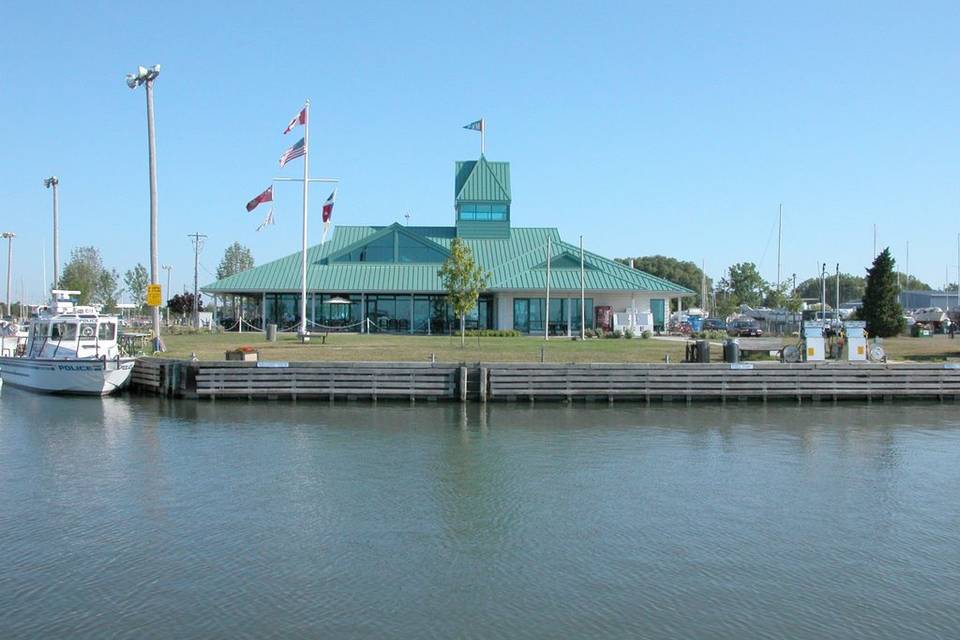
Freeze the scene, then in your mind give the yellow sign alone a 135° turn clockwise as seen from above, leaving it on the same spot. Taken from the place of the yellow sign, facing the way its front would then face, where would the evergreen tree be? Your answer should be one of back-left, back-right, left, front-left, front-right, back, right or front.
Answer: back-right

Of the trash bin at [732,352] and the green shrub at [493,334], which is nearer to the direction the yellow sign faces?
the trash bin

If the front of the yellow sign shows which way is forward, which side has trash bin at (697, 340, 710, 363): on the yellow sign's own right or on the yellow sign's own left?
on the yellow sign's own left

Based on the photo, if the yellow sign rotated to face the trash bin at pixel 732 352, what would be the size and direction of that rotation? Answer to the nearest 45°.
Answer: approximately 45° to its left

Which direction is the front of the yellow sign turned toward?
toward the camera

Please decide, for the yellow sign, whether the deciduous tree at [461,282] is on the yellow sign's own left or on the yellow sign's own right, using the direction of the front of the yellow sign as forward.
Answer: on the yellow sign's own left

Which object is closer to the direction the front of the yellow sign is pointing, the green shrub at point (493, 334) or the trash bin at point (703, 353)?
the trash bin

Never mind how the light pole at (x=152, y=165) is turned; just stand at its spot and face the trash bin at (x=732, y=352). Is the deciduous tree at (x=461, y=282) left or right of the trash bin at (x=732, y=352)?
left

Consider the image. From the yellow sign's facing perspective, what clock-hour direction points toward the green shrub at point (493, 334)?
The green shrub is roughly at 8 o'clock from the yellow sign.
